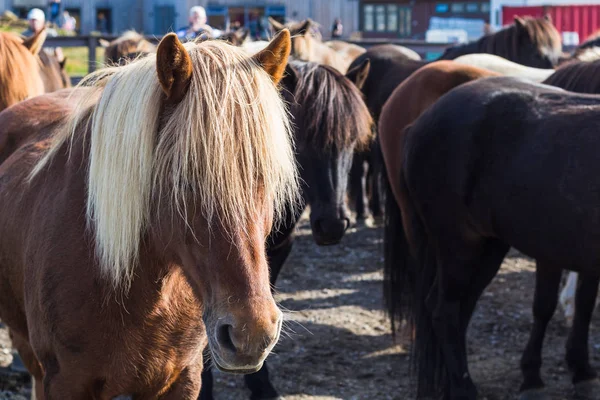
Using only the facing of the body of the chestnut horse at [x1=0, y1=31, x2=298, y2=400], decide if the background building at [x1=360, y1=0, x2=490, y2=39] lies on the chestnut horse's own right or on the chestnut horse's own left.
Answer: on the chestnut horse's own left

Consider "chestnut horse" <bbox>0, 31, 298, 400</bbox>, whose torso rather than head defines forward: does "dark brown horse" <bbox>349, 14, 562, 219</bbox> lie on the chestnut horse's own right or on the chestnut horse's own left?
on the chestnut horse's own left

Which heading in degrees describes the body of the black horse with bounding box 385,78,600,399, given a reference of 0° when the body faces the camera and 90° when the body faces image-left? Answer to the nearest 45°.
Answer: approximately 270°

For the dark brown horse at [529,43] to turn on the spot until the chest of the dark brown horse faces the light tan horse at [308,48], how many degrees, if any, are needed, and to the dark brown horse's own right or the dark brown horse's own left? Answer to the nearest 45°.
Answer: approximately 135° to the dark brown horse's own right

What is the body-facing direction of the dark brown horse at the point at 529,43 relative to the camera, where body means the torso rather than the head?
to the viewer's right

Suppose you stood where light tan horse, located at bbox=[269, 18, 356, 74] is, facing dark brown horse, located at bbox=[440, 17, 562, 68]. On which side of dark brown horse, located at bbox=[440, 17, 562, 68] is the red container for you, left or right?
left

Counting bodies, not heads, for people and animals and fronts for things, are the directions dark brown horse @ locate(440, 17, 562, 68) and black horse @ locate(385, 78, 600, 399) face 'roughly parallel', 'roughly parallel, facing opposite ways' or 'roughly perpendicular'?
roughly parallel

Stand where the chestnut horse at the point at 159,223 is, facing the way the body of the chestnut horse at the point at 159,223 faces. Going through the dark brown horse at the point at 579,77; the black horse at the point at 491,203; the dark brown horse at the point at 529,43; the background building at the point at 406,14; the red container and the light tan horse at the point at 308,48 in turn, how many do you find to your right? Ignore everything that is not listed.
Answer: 0

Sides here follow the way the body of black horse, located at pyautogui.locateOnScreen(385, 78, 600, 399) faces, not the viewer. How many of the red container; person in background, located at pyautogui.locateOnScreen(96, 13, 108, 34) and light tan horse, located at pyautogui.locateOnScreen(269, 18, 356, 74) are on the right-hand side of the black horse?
0

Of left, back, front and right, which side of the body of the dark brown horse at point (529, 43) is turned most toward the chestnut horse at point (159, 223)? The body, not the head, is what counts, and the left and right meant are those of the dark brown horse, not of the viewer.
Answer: right

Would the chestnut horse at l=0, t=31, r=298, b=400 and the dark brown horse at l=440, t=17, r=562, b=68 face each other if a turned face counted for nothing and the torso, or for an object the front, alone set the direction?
no
